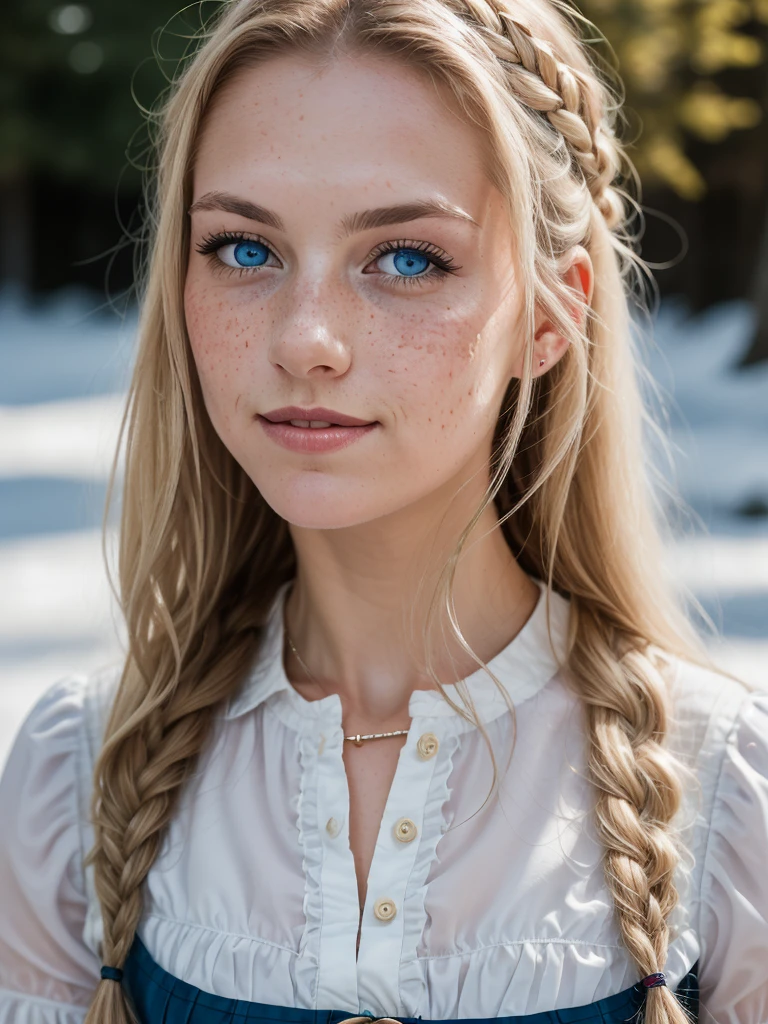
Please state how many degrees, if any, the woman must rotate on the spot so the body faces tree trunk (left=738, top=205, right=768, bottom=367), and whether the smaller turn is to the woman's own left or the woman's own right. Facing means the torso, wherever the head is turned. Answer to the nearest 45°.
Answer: approximately 180°

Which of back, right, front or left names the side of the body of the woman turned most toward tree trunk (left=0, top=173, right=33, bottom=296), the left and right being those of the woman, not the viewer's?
back

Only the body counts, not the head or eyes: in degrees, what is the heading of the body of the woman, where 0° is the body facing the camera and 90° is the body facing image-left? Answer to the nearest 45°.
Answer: approximately 0°
